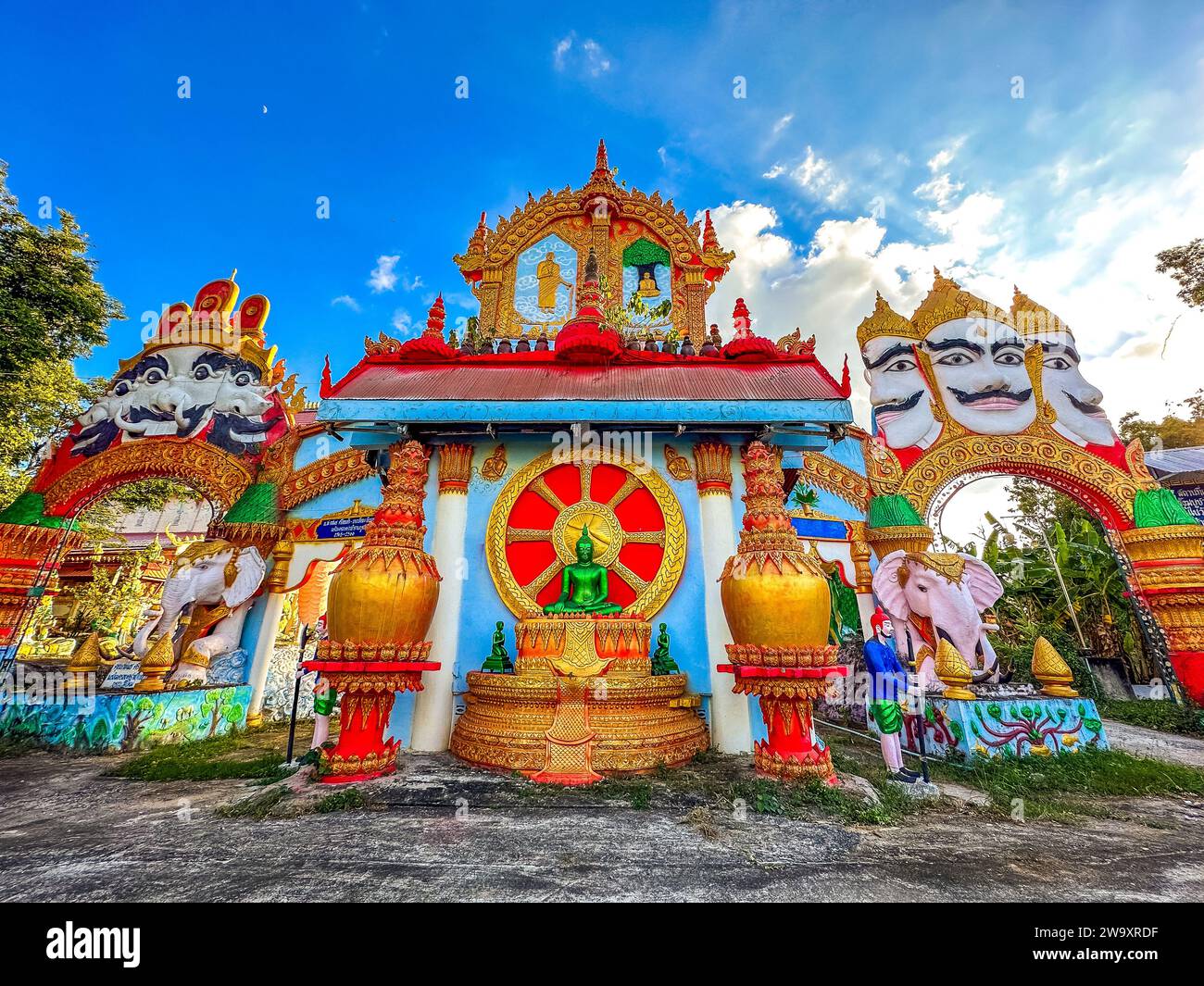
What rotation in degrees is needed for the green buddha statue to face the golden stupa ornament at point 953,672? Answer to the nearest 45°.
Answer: approximately 90° to its left

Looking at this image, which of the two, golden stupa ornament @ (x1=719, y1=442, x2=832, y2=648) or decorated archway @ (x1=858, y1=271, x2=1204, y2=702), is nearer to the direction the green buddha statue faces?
the golden stupa ornament

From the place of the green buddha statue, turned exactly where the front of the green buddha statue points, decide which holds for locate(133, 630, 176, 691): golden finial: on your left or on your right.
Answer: on your right

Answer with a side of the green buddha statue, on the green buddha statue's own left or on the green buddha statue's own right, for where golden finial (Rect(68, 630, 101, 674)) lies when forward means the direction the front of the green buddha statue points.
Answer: on the green buddha statue's own right

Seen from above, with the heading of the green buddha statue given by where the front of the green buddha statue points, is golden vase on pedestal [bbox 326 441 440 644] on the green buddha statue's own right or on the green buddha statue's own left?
on the green buddha statue's own right

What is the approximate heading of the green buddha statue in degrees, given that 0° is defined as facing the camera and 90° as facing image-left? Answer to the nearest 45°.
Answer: approximately 0°

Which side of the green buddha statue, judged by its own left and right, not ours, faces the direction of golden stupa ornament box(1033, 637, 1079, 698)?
left

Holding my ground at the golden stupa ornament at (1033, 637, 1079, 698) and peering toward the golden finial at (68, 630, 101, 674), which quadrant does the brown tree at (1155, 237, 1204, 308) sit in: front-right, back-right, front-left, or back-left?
back-right

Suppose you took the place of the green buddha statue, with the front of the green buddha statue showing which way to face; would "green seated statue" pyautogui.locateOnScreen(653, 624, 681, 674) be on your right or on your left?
on your left

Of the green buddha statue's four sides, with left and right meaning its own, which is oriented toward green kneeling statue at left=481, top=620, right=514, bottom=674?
right

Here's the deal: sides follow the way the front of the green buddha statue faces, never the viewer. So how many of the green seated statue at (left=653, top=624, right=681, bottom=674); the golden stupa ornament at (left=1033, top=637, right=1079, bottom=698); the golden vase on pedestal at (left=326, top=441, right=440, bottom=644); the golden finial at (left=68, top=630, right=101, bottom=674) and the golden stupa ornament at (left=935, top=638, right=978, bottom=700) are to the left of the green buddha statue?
3
